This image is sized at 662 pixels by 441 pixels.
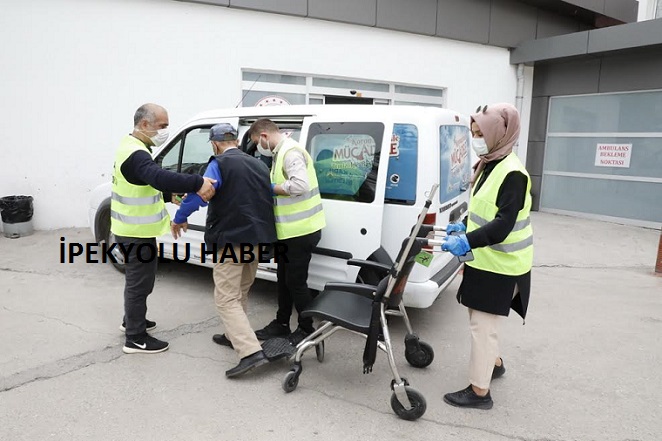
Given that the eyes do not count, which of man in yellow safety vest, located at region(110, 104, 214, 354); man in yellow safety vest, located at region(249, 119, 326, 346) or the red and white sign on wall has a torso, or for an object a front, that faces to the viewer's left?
man in yellow safety vest, located at region(249, 119, 326, 346)

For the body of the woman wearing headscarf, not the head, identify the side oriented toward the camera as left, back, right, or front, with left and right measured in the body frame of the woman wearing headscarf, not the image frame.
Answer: left

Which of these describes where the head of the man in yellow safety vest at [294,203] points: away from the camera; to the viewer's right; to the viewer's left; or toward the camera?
to the viewer's left

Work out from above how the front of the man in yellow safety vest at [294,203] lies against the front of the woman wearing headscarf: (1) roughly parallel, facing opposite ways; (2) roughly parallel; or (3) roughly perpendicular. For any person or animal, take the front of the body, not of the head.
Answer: roughly parallel

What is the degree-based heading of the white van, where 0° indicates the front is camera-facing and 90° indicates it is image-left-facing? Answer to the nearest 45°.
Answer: approximately 135°

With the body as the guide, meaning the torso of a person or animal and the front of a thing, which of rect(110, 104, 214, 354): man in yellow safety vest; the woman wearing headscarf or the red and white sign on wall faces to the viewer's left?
the woman wearing headscarf

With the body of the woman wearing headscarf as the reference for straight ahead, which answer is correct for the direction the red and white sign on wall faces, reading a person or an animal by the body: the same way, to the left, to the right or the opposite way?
to the left

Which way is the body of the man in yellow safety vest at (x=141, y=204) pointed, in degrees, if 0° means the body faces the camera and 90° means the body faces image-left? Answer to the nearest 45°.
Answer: approximately 270°

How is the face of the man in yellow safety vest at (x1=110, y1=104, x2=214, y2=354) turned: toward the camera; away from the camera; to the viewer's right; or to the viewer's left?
to the viewer's right

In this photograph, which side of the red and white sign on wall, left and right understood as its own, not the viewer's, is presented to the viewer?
front

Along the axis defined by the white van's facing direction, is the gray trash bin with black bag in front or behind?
in front

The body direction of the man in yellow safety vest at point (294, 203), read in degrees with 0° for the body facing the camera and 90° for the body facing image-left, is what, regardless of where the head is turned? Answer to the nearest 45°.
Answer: approximately 90°

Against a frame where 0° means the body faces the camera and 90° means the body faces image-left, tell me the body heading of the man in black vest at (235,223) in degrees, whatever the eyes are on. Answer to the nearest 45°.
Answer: approximately 135°
